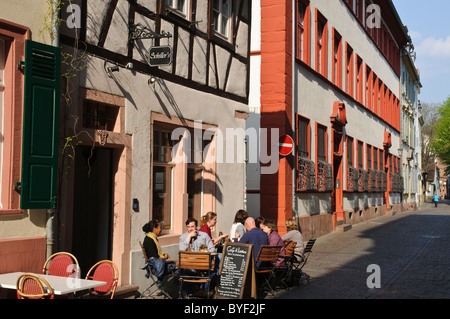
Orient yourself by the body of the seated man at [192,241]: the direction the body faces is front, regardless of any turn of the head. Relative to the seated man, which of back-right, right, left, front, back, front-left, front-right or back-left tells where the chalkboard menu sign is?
front-left

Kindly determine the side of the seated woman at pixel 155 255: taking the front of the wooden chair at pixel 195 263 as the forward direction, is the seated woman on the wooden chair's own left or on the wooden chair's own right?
on the wooden chair's own left

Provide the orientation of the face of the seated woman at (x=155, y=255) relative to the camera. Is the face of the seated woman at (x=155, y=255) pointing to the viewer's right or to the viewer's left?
to the viewer's right

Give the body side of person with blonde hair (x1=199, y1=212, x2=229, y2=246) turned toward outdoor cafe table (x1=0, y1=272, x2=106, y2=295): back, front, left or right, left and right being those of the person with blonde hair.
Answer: right

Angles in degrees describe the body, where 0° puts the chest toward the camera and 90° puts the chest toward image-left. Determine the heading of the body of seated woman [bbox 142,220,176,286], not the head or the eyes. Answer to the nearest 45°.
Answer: approximately 270°

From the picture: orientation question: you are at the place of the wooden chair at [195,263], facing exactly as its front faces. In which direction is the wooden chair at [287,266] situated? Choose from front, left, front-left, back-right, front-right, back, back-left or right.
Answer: front-right

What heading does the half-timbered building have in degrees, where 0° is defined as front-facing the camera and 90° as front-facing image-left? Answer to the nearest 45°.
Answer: approximately 315°

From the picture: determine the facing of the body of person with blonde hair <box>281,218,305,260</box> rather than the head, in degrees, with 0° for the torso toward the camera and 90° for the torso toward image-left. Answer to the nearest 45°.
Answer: approximately 90°

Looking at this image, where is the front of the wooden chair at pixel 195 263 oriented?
away from the camera

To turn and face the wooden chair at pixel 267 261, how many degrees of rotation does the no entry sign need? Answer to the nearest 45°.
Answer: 0° — it already faces it

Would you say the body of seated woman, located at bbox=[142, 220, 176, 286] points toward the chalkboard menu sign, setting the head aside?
yes

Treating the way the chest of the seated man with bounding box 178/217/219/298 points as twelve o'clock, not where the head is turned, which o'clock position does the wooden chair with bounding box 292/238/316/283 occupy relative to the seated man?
The wooden chair is roughly at 8 o'clock from the seated man.

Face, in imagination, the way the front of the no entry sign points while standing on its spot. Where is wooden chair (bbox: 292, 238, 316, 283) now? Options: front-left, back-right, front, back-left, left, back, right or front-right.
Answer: front

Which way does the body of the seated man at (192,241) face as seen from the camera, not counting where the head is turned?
toward the camera
